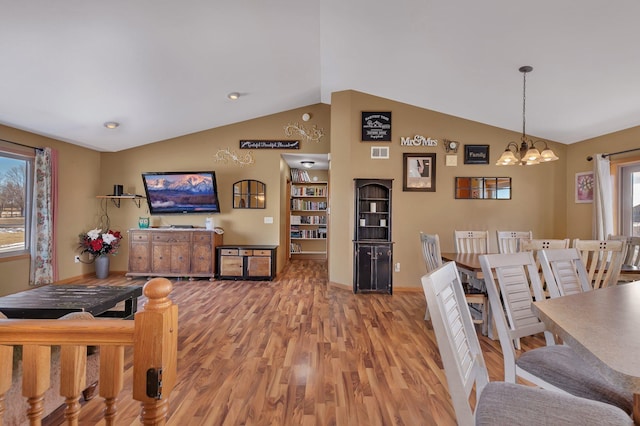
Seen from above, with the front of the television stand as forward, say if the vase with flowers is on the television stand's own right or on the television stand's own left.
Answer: on the television stand's own right

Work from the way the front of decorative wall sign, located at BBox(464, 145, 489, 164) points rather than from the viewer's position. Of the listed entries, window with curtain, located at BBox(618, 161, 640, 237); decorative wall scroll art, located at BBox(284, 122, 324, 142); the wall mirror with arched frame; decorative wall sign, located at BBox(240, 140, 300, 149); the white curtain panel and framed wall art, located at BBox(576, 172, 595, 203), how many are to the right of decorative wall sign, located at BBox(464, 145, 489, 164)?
3

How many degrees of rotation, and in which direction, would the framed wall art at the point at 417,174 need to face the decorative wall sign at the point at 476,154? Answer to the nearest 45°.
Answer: approximately 90° to its left

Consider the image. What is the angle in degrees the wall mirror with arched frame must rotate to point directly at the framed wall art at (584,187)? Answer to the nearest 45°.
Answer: approximately 45° to its left

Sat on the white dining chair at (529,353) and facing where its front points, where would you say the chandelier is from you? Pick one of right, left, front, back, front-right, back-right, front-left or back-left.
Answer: back-left

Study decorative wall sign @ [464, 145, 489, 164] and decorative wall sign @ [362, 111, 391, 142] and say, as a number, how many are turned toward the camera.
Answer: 2

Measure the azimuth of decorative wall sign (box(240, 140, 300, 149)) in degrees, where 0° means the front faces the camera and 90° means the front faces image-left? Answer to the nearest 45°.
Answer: approximately 0°

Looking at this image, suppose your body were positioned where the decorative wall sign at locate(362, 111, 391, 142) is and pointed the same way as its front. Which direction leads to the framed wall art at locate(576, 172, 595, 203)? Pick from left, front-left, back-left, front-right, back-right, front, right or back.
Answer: left

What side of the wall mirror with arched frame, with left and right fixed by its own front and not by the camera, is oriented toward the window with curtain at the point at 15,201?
right

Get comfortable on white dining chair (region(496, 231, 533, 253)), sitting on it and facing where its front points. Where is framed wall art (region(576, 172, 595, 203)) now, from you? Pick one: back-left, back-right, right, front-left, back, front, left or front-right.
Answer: back-left

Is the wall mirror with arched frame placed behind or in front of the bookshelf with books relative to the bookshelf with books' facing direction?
in front

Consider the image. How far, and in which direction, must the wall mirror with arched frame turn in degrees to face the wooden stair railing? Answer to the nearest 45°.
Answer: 0° — it already faces it
